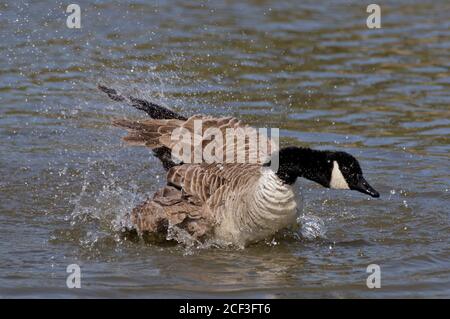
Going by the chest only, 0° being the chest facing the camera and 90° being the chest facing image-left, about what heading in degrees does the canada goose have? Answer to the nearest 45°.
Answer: approximately 270°
